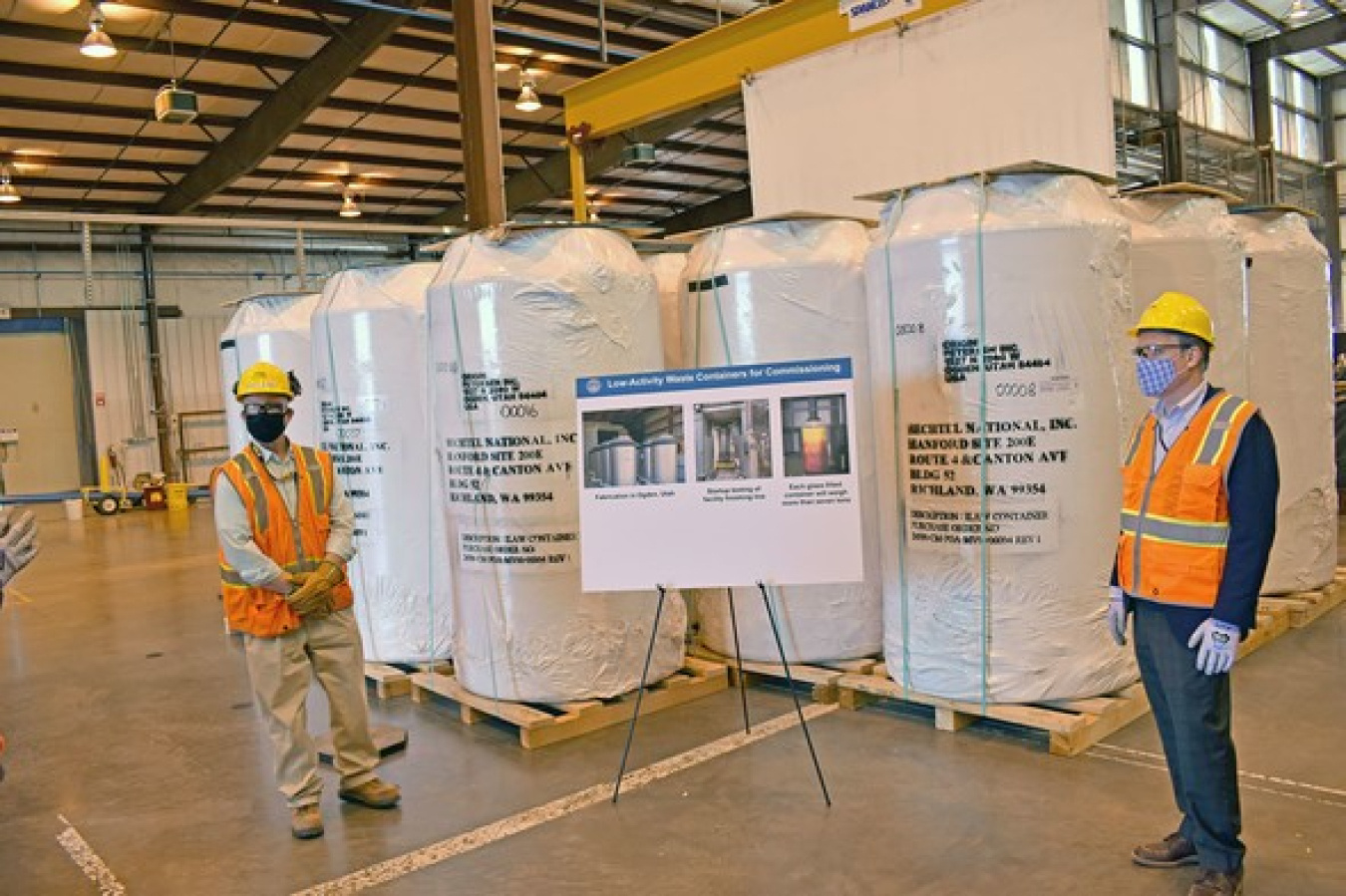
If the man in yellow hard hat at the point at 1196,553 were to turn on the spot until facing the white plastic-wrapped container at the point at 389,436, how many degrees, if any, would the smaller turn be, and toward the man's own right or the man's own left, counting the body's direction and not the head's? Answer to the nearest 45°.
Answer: approximately 45° to the man's own right

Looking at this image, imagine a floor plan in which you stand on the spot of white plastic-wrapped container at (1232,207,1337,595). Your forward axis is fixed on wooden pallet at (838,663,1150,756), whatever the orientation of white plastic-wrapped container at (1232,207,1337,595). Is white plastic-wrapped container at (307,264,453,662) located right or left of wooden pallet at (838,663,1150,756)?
right

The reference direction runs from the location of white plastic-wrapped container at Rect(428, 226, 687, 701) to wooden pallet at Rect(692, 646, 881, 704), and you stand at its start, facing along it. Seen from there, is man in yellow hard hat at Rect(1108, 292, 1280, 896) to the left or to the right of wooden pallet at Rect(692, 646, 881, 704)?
right

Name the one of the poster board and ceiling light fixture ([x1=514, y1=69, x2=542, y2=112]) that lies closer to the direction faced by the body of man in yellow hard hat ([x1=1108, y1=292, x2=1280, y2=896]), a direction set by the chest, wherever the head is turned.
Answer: the poster board

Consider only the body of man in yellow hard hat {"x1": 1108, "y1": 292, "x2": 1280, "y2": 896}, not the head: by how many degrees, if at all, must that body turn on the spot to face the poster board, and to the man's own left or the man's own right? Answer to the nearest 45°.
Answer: approximately 45° to the man's own right

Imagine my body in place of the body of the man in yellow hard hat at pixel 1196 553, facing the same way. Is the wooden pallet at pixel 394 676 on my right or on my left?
on my right

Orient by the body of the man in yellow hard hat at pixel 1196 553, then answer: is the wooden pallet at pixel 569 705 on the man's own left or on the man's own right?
on the man's own right

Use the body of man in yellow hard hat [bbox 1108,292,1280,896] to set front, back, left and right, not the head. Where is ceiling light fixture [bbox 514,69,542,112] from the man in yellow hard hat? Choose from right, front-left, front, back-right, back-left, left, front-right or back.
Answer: right

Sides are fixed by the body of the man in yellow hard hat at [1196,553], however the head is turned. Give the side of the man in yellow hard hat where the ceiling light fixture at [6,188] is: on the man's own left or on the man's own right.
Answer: on the man's own right

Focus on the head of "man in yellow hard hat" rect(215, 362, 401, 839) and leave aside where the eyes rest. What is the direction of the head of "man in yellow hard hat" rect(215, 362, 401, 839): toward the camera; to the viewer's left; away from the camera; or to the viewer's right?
toward the camera

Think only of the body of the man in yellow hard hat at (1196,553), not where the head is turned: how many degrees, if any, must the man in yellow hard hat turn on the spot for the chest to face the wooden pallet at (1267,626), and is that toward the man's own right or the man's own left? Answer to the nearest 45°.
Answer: approximately 135° to the man's own right

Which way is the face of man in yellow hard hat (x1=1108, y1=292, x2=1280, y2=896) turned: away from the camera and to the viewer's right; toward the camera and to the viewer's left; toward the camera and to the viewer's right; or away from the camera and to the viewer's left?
toward the camera and to the viewer's left

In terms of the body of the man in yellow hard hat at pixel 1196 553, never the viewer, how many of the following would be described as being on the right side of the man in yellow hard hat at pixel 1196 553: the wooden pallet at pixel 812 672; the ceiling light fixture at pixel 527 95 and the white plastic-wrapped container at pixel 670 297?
3

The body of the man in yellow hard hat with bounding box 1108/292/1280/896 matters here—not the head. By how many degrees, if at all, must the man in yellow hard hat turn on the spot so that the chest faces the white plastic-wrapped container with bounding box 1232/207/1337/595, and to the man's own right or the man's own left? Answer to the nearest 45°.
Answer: approximately 135° to the man's own right

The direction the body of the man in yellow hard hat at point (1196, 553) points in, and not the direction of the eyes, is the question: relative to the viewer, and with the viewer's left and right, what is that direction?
facing the viewer and to the left of the viewer
